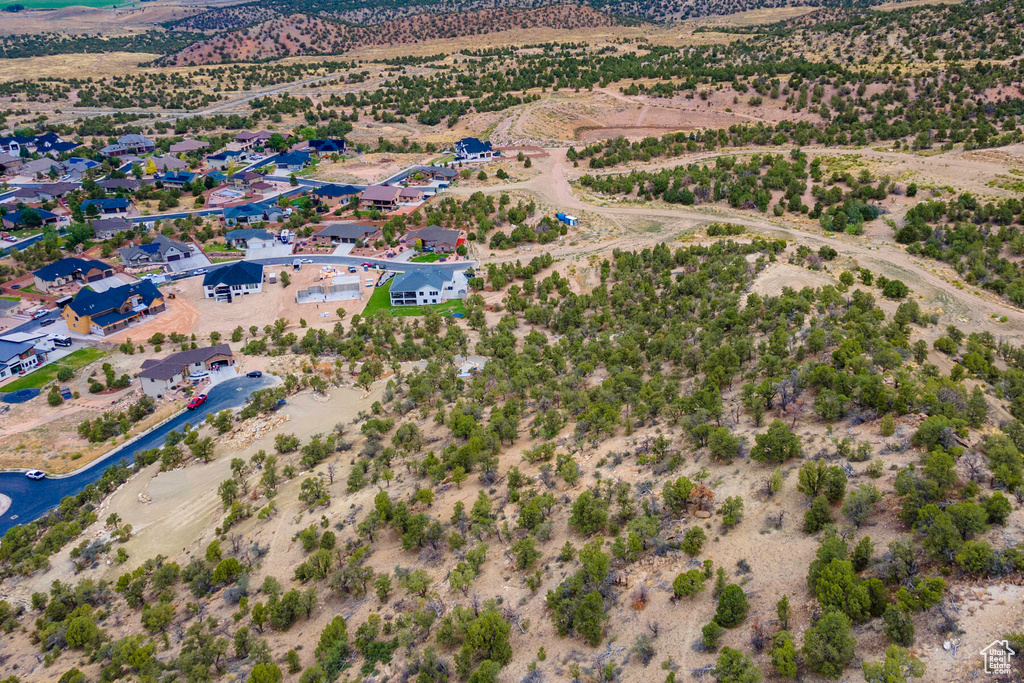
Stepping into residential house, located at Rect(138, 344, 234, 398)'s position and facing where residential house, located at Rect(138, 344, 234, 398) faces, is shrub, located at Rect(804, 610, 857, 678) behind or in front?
in front

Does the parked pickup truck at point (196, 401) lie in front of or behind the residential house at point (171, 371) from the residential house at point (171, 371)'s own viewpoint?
in front

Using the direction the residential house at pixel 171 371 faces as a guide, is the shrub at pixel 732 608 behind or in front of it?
in front

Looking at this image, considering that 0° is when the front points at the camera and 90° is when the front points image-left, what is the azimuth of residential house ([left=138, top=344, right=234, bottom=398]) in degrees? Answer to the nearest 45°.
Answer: approximately 315°
